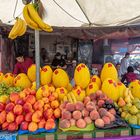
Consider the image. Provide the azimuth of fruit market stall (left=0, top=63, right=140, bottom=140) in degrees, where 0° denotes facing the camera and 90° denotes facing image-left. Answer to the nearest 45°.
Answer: approximately 0°

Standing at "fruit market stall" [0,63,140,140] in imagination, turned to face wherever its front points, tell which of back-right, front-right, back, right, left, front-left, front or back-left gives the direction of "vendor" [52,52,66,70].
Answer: back
